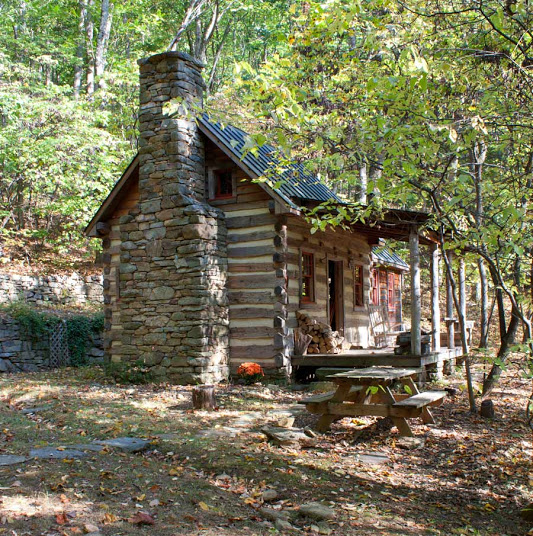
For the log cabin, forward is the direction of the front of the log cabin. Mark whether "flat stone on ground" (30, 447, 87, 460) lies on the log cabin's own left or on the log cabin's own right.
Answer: on the log cabin's own right

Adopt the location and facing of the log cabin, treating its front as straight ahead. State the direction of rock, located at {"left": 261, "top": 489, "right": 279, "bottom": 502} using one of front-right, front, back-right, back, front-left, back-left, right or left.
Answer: front-right

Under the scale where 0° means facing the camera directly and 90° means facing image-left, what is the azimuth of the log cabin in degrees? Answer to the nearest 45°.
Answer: approximately 315°

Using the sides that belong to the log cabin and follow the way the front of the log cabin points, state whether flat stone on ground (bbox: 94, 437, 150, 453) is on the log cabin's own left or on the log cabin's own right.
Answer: on the log cabin's own right

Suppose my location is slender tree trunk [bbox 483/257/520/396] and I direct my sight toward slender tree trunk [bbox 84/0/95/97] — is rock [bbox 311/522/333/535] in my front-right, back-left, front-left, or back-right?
back-left

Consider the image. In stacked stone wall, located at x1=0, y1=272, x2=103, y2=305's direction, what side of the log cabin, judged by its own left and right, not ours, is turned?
back

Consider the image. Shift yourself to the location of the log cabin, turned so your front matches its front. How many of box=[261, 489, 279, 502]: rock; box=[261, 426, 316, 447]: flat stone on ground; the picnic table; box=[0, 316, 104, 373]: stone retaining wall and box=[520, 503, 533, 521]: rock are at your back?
1

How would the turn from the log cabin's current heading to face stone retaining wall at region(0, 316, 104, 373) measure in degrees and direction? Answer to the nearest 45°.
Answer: approximately 180°

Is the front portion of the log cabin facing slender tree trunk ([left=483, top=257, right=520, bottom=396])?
yes

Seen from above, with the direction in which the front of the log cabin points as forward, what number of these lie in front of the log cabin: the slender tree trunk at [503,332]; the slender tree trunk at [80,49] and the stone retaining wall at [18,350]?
1

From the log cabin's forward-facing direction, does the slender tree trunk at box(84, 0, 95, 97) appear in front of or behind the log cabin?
behind

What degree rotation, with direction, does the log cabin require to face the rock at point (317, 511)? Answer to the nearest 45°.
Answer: approximately 45° to its right

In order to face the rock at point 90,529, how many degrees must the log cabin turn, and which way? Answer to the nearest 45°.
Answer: approximately 45° to its right

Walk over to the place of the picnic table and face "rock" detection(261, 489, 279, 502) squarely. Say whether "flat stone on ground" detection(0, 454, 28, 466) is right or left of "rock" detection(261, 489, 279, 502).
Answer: right

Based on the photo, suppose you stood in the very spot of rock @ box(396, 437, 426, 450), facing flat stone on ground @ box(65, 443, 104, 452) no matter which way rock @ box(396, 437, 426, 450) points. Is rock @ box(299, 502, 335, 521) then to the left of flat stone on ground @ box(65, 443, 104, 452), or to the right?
left
